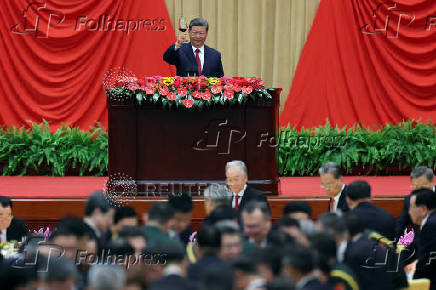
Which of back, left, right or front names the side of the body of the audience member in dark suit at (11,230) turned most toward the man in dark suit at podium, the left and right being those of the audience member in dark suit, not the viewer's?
back

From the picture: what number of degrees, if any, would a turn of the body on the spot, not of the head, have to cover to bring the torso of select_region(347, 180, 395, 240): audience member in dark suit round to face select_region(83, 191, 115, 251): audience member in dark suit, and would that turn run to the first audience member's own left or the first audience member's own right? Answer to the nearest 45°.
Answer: approximately 90° to the first audience member's own left

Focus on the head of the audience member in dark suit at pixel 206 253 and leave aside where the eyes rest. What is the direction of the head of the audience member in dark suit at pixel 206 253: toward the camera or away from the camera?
away from the camera

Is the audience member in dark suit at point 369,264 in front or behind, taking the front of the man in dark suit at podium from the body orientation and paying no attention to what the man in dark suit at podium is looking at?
in front

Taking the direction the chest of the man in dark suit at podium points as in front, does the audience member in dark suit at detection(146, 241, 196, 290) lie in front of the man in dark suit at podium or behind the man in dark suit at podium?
in front

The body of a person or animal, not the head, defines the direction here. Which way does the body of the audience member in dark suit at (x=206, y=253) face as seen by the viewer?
away from the camera

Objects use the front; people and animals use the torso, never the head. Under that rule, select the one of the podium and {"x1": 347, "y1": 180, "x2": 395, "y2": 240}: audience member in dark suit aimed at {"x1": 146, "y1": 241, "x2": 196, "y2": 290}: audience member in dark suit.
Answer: the podium

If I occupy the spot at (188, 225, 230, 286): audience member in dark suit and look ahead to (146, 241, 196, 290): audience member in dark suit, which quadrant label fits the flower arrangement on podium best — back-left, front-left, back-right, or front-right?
back-right
